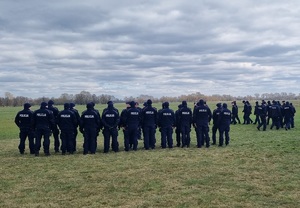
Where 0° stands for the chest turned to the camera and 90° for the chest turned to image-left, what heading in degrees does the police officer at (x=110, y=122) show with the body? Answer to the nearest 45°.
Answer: approximately 180°

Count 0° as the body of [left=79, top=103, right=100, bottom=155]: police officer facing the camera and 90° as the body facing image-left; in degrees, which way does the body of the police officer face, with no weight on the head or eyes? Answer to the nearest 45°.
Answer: approximately 180°

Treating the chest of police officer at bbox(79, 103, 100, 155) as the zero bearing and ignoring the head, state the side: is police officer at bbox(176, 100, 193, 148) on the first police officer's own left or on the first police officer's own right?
on the first police officer's own right

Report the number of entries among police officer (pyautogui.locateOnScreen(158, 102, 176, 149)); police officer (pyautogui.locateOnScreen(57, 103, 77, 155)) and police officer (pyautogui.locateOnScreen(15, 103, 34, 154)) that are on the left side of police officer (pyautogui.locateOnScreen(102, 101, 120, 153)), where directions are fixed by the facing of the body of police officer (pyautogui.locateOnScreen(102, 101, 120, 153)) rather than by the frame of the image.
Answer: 2

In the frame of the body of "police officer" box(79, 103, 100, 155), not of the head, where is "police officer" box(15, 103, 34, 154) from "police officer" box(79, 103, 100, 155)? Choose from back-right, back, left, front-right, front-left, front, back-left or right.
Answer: left

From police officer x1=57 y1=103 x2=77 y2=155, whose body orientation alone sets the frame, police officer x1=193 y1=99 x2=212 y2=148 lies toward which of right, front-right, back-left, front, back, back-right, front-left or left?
right

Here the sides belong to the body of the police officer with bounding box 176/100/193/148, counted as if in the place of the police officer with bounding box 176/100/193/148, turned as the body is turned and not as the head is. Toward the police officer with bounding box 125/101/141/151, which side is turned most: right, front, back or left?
left

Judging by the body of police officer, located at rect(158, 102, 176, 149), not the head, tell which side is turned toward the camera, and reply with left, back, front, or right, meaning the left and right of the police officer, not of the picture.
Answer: back

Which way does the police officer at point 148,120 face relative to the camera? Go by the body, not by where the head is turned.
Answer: away from the camera

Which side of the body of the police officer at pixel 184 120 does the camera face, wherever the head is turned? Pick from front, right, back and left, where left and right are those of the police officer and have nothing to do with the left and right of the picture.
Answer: back

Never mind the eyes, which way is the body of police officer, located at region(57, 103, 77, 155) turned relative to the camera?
away from the camera

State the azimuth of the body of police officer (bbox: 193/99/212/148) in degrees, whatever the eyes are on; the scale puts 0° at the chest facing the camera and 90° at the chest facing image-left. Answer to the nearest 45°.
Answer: approximately 180°

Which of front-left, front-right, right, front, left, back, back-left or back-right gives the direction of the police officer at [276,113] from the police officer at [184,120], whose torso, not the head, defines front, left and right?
front-right
